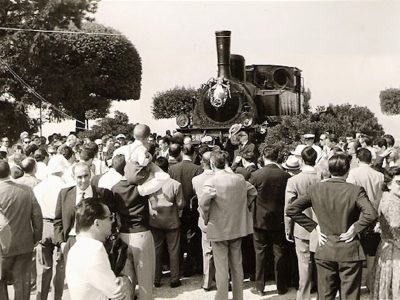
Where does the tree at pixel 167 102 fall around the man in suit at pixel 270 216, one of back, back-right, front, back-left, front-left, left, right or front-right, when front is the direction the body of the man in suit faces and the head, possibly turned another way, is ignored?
front

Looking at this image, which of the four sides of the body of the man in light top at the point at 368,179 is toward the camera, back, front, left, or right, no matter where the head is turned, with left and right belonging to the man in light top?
back

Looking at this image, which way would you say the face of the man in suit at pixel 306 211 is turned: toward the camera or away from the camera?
away from the camera

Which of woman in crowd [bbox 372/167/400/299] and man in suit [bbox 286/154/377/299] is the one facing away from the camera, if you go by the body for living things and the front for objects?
the man in suit

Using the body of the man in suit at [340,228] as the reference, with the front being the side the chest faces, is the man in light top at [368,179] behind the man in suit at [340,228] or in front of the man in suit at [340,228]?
in front

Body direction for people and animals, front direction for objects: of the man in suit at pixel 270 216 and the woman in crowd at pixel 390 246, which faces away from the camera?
the man in suit

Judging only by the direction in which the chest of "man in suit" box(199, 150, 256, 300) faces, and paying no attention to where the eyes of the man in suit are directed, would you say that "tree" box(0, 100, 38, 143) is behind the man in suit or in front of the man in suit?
in front

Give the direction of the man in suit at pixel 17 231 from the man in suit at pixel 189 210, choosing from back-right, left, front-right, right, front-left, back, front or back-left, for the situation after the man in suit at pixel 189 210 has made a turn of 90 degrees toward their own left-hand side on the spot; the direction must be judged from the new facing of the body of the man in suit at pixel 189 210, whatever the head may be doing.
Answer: front-left

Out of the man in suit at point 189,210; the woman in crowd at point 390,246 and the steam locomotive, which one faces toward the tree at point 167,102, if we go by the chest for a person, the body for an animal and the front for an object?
the man in suit

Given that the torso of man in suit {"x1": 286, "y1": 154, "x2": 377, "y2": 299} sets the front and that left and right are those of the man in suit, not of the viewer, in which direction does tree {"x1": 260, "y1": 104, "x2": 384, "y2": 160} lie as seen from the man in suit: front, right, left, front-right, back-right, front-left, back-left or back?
front

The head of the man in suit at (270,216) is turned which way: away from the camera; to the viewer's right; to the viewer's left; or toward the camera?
away from the camera

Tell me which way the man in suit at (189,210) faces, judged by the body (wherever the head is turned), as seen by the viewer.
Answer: away from the camera

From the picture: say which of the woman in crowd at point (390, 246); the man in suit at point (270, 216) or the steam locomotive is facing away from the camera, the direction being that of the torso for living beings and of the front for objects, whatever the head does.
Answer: the man in suit
